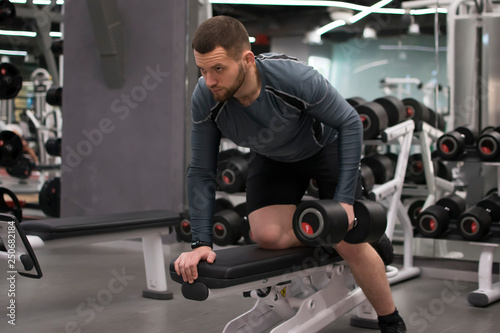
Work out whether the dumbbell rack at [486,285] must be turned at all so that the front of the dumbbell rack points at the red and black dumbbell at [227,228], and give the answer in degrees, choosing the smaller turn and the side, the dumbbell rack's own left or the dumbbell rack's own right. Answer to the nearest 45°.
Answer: approximately 45° to the dumbbell rack's own right

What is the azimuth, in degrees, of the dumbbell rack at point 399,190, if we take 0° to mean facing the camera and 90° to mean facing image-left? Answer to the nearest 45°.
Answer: approximately 45°

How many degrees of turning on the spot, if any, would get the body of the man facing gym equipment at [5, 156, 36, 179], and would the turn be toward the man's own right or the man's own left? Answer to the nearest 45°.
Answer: approximately 90° to the man's own right

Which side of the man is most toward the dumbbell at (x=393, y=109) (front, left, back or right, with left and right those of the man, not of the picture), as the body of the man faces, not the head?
back

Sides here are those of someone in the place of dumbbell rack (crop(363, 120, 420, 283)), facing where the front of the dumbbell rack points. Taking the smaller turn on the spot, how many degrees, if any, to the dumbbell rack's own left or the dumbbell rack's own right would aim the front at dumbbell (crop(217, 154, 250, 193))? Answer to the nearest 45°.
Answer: approximately 45° to the dumbbell rack's own right

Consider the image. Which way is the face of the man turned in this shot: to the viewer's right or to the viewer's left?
to the viewer's left

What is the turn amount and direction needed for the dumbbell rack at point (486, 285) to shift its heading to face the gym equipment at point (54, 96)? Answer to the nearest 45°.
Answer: approximately 45° to its right

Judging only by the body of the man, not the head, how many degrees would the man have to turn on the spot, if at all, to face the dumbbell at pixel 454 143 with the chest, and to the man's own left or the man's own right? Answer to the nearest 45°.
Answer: approximately 180°
